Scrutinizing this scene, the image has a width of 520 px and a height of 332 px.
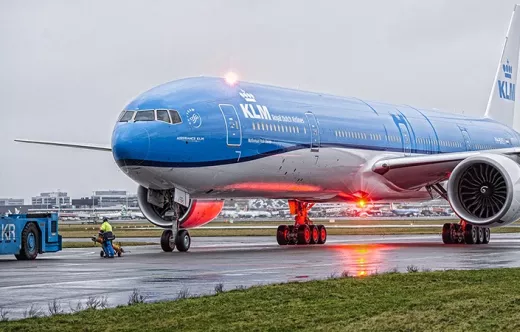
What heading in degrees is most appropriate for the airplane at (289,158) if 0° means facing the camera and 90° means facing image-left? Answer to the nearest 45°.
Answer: approximately 45°
